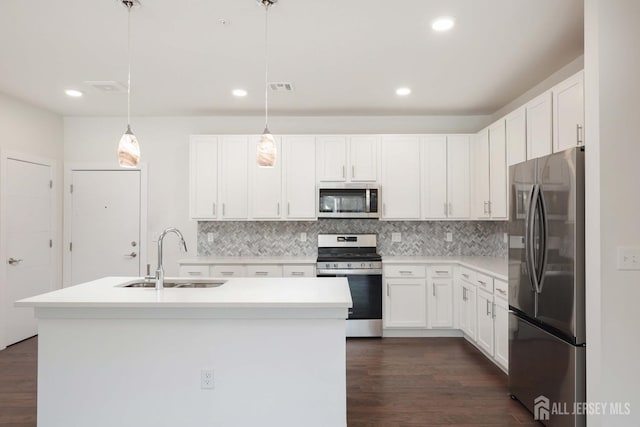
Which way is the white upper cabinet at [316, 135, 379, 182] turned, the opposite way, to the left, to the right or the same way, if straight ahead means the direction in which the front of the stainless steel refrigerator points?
to the left

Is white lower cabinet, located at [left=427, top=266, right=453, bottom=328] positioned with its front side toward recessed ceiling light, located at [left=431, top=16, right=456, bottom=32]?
yes

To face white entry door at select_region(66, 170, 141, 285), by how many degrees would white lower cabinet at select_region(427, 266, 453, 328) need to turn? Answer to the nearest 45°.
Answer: approximately 90° to its right

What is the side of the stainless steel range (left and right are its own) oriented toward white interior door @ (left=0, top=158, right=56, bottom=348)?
right

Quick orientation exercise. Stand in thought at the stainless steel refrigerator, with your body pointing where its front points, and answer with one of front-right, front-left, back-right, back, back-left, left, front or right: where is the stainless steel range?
right

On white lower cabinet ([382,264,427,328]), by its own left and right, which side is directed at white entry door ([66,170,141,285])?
right

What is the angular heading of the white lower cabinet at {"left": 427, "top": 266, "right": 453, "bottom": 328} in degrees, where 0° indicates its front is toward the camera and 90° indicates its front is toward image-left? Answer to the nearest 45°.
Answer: approximately 0°

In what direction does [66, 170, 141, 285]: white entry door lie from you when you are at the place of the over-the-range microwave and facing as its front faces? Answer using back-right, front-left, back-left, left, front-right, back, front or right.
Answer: right

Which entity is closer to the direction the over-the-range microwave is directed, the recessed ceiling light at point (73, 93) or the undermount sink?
the undermount sink

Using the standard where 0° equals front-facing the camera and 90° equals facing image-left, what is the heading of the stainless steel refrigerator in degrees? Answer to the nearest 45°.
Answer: approximately 45°

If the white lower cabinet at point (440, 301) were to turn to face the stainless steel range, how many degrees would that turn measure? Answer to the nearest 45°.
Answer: approximately 90° to its right

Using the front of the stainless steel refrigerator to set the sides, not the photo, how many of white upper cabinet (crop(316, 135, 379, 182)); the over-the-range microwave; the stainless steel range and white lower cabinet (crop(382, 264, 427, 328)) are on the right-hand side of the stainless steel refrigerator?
4

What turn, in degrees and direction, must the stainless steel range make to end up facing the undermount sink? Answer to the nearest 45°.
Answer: approximately 45° to its right

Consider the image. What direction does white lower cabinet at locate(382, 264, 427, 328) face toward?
toward the camera

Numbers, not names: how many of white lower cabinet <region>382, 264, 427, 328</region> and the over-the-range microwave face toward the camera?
2
